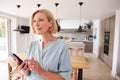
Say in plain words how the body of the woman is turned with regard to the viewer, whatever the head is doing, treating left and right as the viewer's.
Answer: facing the viewer and to the left of the viewer

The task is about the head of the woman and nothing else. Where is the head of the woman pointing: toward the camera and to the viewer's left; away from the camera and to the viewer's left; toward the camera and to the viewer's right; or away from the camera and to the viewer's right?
toward the camera and to the viewer's left

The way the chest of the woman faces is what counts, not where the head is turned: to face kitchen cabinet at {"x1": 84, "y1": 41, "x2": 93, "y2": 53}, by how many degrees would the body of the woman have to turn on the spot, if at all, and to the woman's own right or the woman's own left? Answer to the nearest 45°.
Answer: approximately 135° to the woman's own right
